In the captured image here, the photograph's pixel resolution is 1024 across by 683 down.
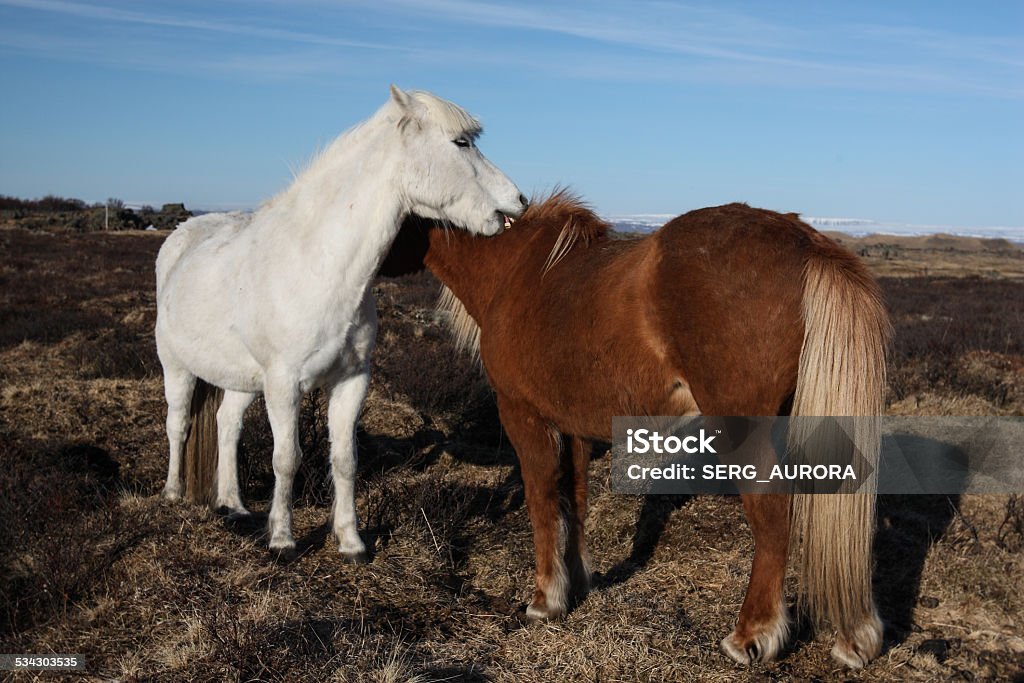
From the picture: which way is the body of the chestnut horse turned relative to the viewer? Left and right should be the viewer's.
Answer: facing away from the viewer and to the left of the viewer

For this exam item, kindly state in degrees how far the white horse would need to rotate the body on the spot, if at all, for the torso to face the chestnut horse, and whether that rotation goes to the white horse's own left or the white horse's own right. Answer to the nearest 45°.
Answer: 0° — it already faces it

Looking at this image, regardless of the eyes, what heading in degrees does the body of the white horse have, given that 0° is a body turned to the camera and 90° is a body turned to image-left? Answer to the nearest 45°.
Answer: approximately 315°

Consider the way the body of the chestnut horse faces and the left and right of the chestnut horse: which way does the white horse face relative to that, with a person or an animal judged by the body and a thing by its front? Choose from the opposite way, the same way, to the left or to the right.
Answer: the opposite way
